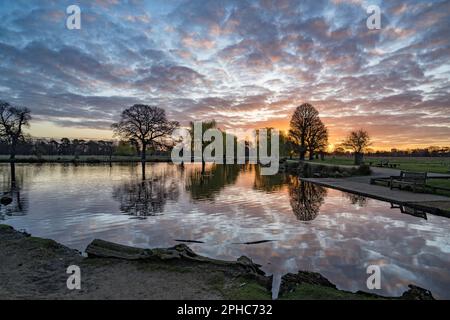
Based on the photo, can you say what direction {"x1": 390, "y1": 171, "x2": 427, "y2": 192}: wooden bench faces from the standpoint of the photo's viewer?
facing the viewer and to the left of the viewer

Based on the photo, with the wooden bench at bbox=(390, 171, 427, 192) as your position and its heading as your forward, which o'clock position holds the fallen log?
The fallen log is roughly at 11 o'clock from the wooden bench.
